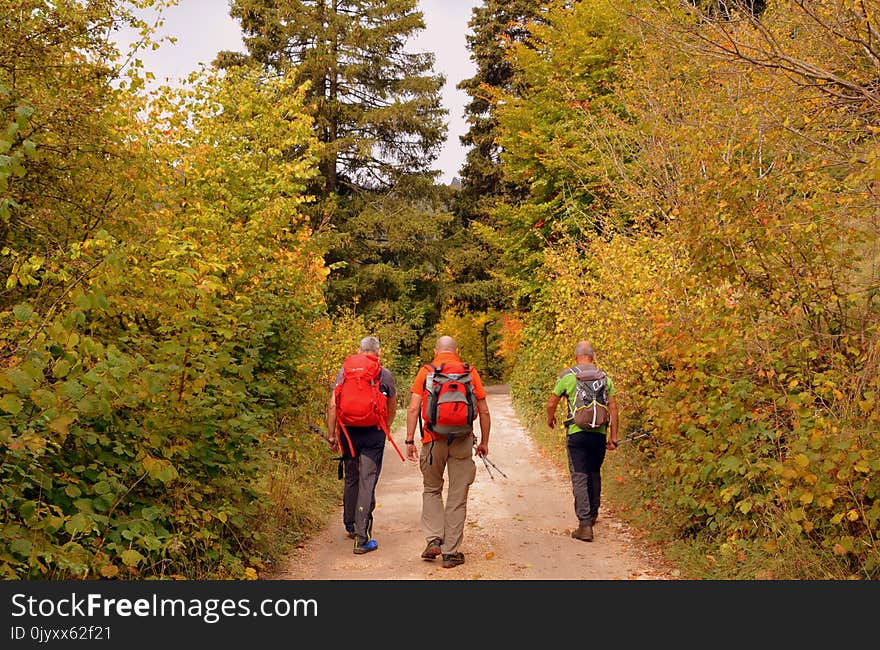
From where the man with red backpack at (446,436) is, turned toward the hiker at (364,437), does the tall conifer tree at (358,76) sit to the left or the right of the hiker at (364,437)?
right

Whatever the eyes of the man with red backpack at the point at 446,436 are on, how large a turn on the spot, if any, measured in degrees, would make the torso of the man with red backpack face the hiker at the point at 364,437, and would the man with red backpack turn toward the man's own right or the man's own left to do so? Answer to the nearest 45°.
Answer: approximately 45° to the man's own left

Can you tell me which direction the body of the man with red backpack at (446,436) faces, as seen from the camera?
away from the camera

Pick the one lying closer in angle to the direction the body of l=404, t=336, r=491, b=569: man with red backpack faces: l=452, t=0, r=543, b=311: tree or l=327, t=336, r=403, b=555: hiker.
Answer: the tree

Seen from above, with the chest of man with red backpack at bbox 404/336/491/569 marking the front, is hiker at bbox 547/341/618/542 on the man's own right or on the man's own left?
on the man's own right

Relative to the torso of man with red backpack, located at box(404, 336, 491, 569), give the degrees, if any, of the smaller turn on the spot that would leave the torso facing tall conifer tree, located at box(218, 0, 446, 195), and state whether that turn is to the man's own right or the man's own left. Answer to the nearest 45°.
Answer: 0° — they already face it

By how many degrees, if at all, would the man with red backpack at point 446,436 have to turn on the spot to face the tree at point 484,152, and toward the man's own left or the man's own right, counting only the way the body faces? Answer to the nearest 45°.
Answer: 0° — they already face it
